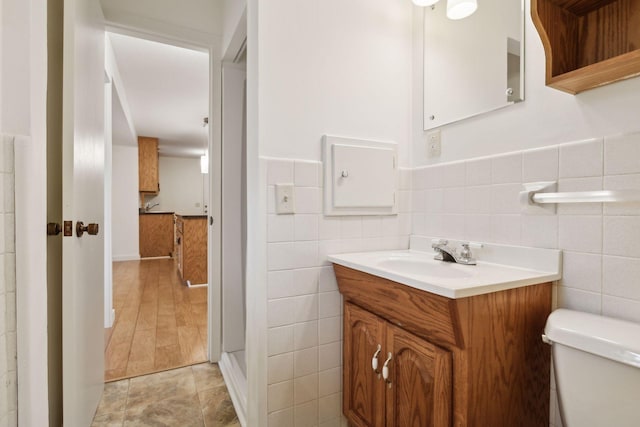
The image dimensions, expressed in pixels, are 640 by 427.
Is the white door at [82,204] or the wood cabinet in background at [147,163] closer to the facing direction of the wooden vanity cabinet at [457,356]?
the white door

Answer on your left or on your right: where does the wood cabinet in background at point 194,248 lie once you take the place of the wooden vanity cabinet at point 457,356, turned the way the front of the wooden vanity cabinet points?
on your right

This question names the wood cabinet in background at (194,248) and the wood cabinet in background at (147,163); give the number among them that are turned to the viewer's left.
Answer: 1

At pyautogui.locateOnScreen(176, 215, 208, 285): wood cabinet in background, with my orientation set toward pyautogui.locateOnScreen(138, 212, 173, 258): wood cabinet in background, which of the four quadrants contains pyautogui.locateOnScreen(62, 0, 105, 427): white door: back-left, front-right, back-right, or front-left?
back-left

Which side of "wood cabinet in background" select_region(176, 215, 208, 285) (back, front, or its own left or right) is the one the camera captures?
left

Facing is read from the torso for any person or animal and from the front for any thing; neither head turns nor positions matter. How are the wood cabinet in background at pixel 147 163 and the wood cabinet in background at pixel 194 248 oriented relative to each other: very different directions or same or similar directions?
very different directions

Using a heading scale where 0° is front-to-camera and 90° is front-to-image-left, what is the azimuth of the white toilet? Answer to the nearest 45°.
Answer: approximately 45°
